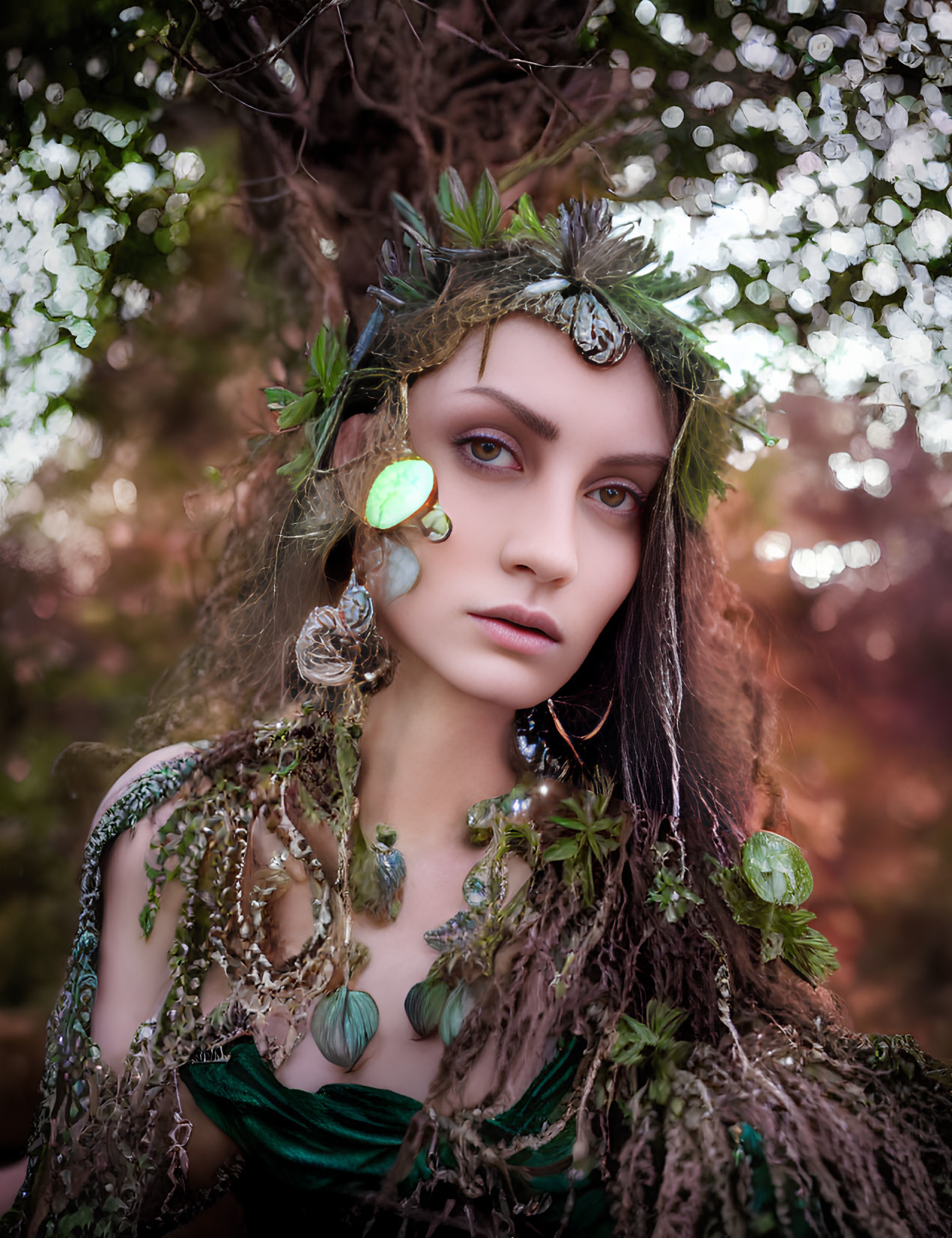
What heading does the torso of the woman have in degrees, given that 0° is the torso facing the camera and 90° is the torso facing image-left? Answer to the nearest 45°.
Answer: approximately 0°
